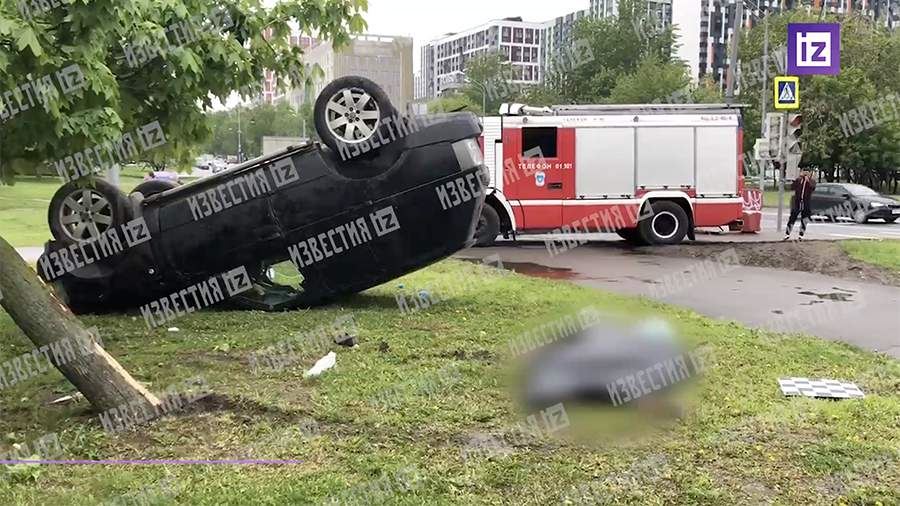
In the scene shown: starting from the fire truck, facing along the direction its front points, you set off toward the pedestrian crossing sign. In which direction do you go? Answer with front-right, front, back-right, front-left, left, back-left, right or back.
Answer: back-right

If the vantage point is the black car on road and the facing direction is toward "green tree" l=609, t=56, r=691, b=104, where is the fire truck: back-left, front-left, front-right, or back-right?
back-left

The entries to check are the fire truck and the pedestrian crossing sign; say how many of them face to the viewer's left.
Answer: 1

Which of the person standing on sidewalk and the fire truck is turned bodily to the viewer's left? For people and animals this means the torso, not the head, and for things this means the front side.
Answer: the fire truck

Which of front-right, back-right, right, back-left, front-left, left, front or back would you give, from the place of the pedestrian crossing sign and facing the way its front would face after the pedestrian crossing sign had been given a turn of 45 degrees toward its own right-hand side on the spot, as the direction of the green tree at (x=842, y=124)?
back-right

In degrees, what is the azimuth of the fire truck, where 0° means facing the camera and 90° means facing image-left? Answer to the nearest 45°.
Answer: approximately 90°
